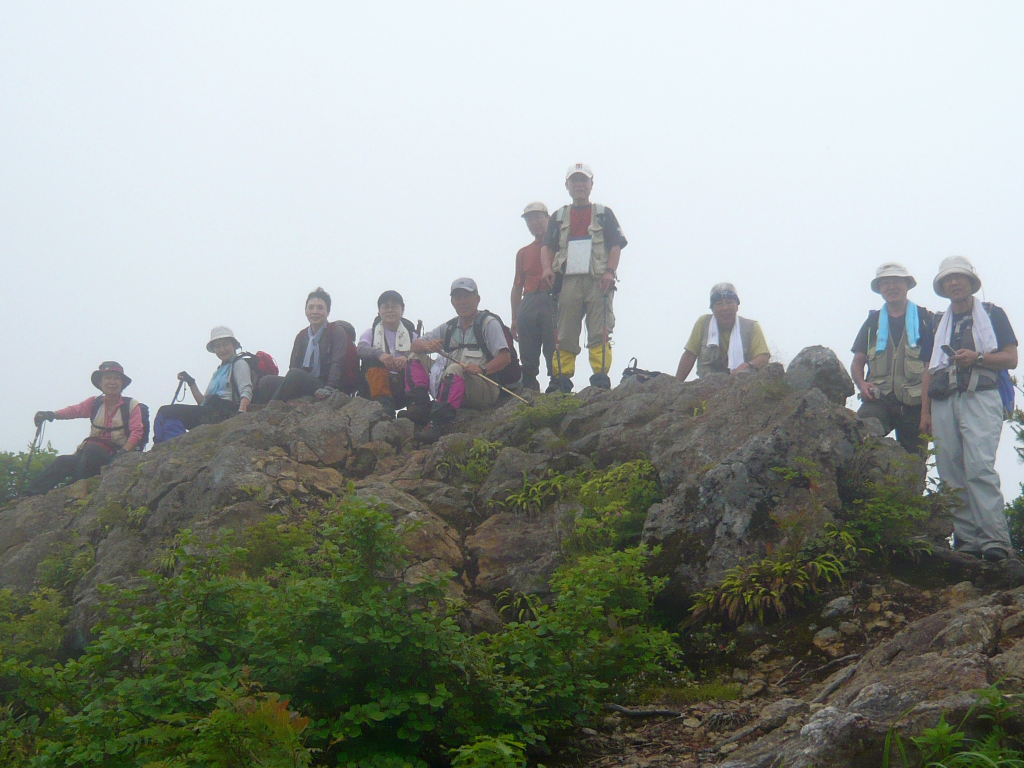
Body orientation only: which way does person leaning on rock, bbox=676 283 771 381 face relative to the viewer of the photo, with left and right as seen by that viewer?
facing the viewer

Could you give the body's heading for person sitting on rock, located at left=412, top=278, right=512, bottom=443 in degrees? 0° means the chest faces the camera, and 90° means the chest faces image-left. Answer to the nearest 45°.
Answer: approximately 45°

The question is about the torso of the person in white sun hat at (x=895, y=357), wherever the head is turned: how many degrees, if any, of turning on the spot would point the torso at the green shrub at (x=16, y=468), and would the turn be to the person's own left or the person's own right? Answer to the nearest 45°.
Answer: approximately 90° to the person's own right

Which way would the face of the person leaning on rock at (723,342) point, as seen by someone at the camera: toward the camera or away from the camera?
toward the camera

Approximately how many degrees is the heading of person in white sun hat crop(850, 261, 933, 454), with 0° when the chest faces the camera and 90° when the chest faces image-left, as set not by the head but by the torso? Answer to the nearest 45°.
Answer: approximately 0°

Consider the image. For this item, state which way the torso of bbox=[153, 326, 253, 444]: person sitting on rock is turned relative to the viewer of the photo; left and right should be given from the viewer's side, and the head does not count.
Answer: facing the viewer and to the left of the viewer

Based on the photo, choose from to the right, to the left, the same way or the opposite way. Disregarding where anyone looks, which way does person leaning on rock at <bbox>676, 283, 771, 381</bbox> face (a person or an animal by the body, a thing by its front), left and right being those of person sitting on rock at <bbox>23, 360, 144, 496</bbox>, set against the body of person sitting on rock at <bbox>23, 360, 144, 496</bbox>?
the same way

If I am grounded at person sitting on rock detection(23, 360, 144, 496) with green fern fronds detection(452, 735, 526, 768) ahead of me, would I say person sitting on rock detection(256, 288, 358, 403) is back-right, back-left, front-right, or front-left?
front-left

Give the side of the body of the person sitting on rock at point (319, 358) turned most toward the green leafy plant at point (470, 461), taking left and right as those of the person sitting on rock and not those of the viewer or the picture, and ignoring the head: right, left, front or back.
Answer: left

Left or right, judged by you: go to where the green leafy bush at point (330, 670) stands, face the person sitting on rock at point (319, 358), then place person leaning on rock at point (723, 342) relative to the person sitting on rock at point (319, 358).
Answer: right

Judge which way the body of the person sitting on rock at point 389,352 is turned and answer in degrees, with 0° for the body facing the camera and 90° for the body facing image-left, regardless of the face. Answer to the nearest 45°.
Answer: approximately 0°

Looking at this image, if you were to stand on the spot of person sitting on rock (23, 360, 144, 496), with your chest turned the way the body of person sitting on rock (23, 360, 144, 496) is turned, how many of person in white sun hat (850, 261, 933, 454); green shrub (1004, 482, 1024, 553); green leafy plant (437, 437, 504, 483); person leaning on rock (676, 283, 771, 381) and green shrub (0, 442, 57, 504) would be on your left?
4

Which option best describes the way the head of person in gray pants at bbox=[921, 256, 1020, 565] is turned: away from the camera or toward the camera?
toward the camera

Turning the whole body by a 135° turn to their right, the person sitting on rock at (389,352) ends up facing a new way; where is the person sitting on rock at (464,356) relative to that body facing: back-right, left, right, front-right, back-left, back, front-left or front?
back

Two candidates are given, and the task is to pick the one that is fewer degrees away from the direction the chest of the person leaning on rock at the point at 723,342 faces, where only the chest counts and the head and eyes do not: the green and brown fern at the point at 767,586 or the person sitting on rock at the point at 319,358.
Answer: the green and brown fern
